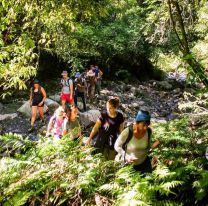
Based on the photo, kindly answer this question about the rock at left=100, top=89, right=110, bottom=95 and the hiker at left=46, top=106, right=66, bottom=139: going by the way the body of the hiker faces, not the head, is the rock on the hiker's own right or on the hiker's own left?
on the hiker's own left

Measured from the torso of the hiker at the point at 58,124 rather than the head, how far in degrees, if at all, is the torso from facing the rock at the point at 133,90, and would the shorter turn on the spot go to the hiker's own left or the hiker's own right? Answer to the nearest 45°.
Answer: approximately 135° to the hiker's own left

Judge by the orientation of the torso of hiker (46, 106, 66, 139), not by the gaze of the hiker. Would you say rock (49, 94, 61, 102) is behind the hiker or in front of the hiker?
behind

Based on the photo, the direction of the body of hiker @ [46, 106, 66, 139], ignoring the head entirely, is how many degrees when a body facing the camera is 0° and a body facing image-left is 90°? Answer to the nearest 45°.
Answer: approximately 315°

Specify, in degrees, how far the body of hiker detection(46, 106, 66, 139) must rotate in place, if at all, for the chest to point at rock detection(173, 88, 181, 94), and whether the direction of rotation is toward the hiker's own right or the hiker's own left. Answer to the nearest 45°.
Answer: approximately 90° to the hiker's own left

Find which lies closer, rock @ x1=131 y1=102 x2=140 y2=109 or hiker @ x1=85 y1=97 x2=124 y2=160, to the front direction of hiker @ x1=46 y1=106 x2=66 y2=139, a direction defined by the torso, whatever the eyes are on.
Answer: the hiker

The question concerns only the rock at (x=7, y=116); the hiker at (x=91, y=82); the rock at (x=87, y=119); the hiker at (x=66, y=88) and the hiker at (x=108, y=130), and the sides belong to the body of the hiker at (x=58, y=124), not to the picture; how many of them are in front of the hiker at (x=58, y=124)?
1

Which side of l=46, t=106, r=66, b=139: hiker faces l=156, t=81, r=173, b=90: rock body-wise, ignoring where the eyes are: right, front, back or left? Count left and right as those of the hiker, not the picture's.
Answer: left

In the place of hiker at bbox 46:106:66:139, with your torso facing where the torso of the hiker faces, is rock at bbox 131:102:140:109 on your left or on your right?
on your left
